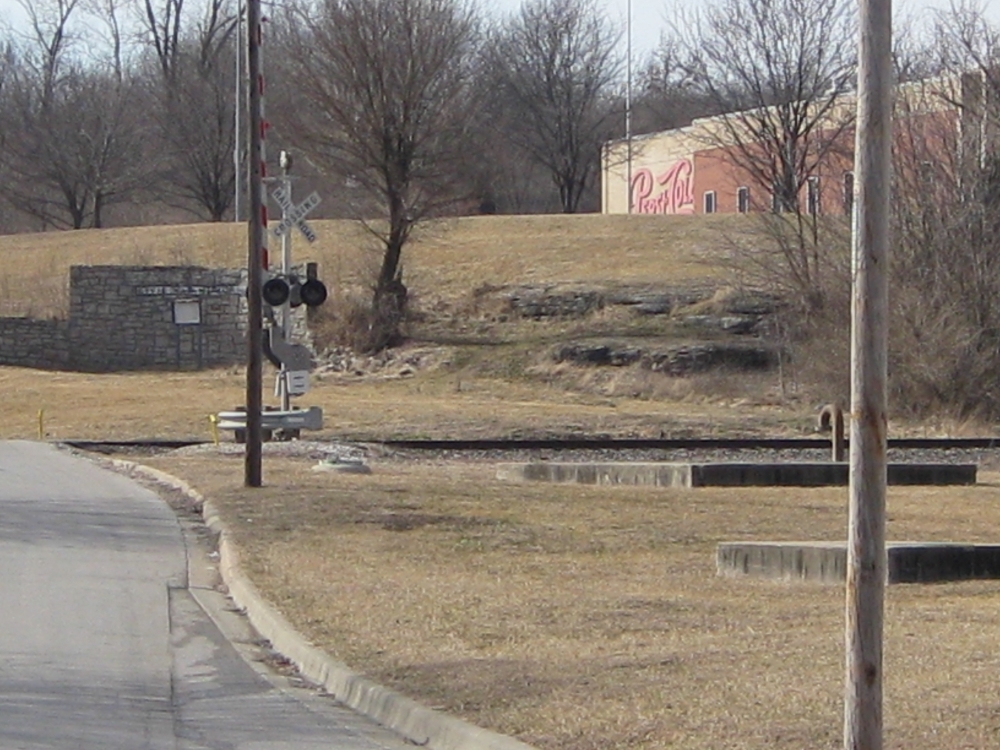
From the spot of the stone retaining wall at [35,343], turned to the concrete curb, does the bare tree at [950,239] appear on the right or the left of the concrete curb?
left

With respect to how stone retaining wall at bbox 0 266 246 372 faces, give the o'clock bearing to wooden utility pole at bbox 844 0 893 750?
The wooden utility pole is roughly at 12 o'clock from the stone retaining wall.

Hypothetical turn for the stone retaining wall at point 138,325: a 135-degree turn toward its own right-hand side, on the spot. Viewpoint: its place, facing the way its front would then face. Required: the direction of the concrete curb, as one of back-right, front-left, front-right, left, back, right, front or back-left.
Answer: back-left

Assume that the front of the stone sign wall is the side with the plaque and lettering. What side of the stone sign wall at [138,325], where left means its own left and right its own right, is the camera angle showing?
front

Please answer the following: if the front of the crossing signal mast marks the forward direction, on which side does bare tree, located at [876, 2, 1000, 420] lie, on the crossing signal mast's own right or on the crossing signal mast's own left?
on the crossing signal mast's own left

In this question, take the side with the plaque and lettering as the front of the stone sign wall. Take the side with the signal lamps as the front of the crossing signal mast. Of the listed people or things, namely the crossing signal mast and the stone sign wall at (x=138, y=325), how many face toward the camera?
2

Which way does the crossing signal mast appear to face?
toward the camera

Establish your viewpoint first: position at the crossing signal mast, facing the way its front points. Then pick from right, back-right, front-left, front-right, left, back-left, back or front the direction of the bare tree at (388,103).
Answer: back

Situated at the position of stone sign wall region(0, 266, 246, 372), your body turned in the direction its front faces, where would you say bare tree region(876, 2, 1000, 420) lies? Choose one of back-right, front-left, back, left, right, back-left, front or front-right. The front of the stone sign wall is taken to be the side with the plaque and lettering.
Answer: front-left

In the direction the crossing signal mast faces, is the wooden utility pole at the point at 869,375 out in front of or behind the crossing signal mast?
in front

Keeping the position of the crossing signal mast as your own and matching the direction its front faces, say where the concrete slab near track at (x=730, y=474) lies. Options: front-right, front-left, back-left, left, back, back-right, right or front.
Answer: left

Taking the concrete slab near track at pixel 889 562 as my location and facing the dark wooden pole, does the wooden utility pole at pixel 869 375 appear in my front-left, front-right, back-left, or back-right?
back-left

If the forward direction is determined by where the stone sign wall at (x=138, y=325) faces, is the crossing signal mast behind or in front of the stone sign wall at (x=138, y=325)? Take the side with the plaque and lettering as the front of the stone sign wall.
in front
